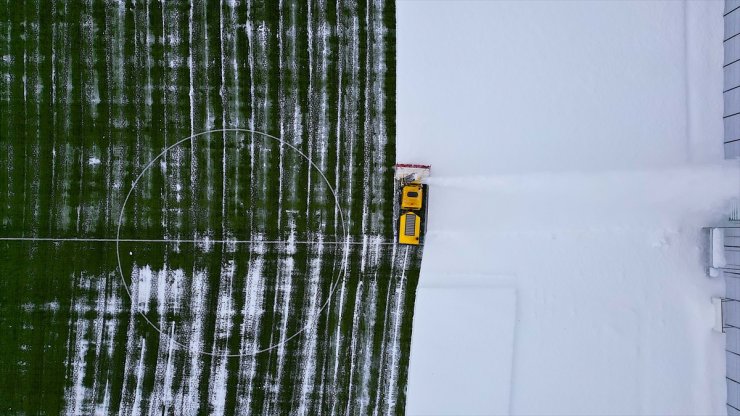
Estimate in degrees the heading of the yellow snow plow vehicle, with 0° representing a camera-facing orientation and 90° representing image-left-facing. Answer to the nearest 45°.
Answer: approximately 180°
